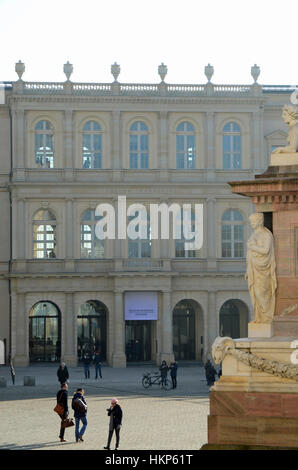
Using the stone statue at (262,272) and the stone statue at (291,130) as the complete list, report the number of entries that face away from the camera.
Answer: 0

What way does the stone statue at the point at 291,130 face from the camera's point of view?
to the viewer's left

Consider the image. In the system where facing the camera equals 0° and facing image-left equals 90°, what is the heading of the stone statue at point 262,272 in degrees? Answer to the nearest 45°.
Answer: approximately 45°

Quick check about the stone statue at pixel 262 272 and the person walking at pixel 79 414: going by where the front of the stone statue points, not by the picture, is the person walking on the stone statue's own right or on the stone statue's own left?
on the stone statue's own right
